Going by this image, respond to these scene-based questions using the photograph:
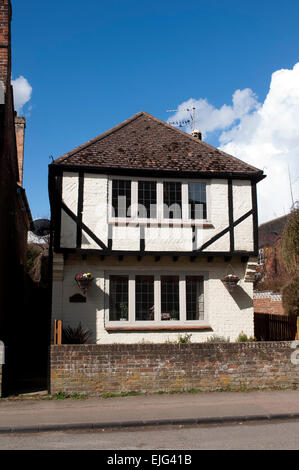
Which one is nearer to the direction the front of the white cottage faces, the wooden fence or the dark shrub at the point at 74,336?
the dark shrub

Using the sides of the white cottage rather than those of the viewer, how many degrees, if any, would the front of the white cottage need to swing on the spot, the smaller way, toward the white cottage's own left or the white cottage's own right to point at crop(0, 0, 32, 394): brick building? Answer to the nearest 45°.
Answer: approximately 90° to the white cottage's own right

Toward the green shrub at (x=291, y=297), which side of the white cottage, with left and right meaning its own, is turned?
left

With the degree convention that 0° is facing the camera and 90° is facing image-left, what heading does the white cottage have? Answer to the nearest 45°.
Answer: approximately 0°

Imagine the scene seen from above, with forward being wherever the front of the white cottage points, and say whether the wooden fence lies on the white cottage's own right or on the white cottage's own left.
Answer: on the white cottage's own left

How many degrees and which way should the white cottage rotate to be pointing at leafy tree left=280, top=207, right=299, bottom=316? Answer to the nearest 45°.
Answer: approximately 90° to its left
